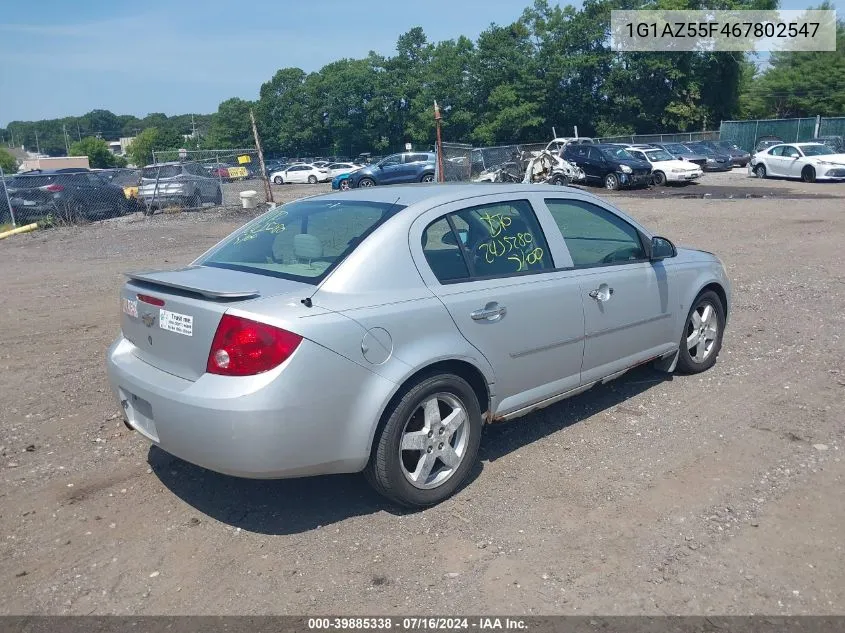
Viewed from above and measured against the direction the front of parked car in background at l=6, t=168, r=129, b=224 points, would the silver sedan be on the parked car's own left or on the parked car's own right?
on the parked car's own right

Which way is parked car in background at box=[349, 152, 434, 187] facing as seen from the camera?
to the viewer's left

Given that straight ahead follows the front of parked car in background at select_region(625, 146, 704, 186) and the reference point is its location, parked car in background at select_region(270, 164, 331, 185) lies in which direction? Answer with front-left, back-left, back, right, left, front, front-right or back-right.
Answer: back

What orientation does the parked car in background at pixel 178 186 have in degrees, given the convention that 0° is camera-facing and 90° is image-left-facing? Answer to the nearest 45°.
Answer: approximately 225°

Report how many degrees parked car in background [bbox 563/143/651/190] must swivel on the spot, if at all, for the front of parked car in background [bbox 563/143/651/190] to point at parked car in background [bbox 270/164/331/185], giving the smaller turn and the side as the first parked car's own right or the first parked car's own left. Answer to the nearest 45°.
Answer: approximately 180°

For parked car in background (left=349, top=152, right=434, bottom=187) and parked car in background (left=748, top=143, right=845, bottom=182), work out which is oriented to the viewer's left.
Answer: parked car in background (left=349, top=152, right=434, bottom=187)

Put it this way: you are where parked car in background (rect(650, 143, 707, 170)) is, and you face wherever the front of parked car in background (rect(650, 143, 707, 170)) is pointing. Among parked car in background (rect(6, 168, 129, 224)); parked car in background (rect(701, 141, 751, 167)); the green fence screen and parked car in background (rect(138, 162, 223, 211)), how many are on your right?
2

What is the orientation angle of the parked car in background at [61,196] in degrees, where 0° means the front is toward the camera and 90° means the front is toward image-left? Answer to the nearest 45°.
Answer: approximately 225°

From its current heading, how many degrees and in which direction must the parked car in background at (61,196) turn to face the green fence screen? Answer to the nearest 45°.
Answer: approximately 45° to its right

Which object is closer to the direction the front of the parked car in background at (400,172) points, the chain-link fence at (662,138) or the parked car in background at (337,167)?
the parked car in background
